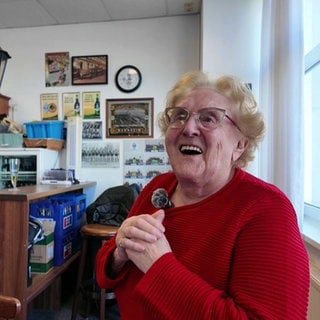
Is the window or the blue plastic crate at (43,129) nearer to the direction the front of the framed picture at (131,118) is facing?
the window

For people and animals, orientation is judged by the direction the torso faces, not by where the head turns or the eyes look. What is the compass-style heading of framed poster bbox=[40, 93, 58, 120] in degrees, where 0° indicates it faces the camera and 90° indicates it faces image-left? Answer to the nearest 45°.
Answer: approximately 0°

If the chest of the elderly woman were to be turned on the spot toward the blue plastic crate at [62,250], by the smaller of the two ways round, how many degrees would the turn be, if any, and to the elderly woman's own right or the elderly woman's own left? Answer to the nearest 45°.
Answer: approximately 90° to the elderly woman's own right

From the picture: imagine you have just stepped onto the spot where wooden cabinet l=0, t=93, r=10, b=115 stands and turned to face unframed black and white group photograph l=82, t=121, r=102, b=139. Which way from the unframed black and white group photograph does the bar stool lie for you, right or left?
right

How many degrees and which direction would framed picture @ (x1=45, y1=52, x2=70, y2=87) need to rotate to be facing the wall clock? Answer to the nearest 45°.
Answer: approximately 45° to its left
